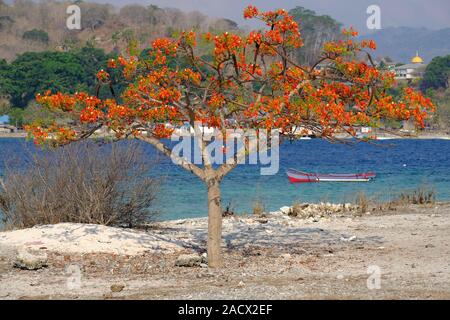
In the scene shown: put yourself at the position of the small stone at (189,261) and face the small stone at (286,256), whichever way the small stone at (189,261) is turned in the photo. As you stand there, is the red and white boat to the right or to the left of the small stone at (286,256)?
left

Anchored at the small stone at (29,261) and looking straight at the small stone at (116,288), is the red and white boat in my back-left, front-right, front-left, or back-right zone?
back-left

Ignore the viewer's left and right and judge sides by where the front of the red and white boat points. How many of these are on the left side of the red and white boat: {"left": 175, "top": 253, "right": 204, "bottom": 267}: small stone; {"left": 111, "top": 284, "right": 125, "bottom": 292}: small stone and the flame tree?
3

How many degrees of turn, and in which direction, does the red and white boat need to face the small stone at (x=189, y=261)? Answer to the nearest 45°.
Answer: approximately 90° to its left

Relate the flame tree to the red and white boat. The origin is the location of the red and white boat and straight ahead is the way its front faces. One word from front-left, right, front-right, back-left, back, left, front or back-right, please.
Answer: left

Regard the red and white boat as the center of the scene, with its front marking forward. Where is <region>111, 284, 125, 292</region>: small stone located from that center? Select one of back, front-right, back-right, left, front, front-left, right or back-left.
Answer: left

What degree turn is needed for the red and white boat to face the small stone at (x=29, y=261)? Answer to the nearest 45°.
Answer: approximately 90° to its left

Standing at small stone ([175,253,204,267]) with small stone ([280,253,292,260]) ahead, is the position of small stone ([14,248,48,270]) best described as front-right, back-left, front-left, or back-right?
back-left

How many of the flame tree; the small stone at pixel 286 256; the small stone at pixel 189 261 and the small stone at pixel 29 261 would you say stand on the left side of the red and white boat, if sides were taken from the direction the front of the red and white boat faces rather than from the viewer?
4

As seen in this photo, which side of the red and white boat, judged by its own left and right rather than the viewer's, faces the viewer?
left

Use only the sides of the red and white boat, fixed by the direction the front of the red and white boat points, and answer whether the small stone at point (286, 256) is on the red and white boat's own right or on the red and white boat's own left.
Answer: on the red and white boat's own left
